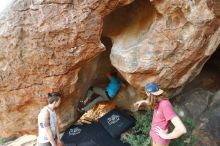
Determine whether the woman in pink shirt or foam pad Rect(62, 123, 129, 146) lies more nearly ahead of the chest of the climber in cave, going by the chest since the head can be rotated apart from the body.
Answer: the foam pad

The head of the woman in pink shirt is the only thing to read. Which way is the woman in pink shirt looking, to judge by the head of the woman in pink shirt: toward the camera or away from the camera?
away from the camera

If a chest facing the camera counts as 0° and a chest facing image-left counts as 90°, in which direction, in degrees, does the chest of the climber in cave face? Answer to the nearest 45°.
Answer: approximately 90°

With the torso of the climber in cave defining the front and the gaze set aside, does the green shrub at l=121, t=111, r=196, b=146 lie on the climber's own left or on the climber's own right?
on the climber's own left

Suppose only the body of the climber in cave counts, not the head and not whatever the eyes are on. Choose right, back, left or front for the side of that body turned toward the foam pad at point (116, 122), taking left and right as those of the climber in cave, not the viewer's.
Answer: left

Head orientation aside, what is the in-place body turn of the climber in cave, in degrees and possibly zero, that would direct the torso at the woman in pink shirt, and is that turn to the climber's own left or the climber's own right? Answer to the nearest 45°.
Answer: approximately 90° to the climber's own left
